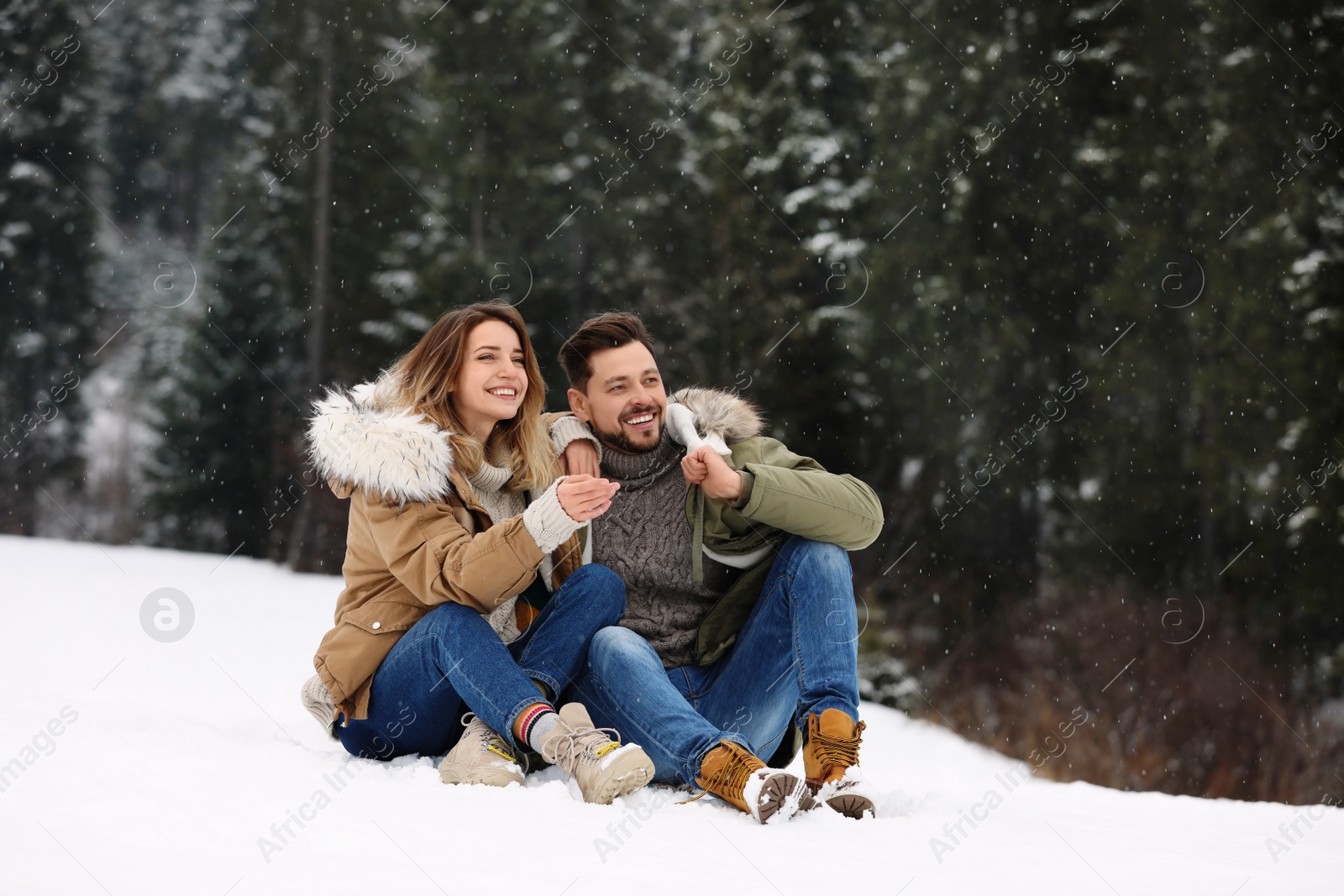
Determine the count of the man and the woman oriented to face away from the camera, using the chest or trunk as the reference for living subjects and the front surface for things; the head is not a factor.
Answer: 0

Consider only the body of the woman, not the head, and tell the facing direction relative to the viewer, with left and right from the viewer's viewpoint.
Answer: facing the viewer and to the right of the viewer

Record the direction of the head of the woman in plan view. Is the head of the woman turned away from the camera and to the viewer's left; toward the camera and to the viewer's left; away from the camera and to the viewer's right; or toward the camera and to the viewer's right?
toward the camera and to the viewer's right

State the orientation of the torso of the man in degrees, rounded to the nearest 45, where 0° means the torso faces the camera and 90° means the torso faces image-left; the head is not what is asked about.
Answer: approximately 315°
